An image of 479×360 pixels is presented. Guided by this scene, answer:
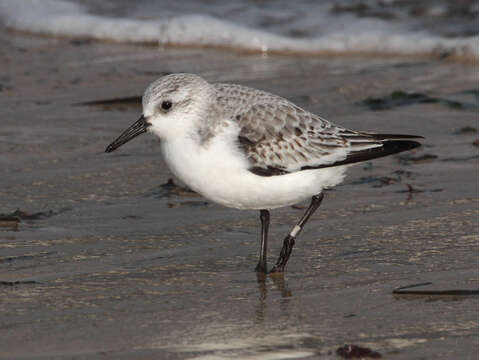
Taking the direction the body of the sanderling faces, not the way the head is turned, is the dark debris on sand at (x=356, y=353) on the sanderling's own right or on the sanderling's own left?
on the sanderling's own left

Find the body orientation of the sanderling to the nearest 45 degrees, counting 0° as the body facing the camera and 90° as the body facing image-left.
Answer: approximately 90°
